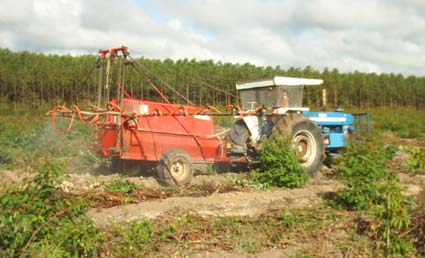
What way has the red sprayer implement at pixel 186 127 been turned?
to the viewer's right

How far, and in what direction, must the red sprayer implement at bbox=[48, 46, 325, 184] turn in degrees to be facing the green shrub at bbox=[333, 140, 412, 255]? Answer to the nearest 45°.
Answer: approximately 45° to its right

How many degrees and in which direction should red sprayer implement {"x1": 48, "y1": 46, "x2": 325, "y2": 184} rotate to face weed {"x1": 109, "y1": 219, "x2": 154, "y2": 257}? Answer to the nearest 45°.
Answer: approximately 90° to its right

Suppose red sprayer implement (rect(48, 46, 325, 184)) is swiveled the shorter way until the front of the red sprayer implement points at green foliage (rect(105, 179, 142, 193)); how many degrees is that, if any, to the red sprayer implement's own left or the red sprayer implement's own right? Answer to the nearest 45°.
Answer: approximately 135° to the red sprayer implement's own right

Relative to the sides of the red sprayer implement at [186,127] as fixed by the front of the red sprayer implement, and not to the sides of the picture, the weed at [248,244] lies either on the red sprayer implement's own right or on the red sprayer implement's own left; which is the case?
on the red sprayer implement's own right

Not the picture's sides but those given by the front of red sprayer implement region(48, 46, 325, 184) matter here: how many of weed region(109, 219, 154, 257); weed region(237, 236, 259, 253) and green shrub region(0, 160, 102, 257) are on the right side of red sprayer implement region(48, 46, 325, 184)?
3

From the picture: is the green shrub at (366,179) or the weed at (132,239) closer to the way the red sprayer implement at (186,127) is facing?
the green shrub

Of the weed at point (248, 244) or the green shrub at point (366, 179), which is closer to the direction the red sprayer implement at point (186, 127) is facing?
the green shrub

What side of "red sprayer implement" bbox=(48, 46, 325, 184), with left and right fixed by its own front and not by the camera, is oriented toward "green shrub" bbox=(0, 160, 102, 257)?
right

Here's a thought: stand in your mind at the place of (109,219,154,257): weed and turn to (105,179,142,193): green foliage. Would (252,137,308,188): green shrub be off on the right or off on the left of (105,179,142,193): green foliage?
right
